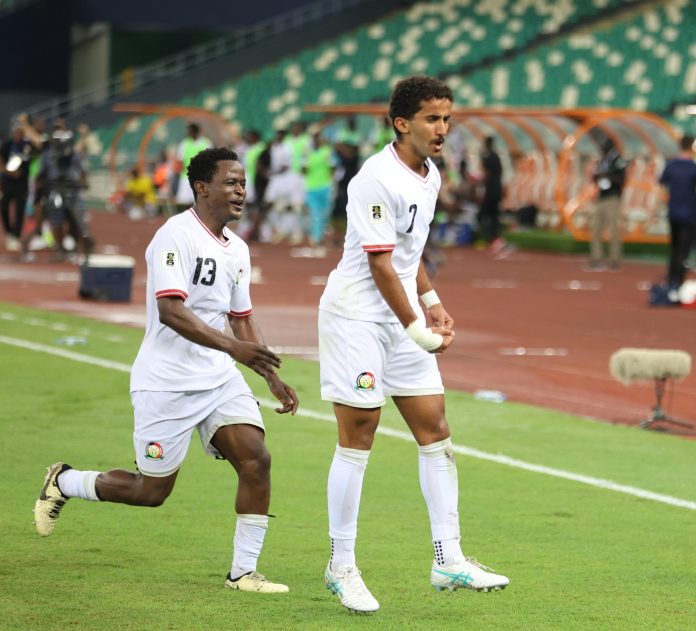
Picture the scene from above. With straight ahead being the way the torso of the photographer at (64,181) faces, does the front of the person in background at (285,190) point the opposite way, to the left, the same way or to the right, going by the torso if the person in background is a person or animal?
the same way

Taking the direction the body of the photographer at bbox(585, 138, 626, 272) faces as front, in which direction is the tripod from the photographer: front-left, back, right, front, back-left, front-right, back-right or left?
front-left

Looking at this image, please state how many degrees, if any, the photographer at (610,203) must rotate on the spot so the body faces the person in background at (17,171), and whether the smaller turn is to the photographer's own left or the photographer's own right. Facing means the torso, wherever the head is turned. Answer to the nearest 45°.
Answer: approximately 45° to the photographer's own right

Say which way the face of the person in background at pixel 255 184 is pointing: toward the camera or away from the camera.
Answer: toward the camera

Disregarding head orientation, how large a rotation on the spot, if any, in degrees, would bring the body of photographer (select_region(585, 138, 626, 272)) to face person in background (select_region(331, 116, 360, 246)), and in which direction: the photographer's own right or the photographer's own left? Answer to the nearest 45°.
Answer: approximately 90° to the photographer's own right

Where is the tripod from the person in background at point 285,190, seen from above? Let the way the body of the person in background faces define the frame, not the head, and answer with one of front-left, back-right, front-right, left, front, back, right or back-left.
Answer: front

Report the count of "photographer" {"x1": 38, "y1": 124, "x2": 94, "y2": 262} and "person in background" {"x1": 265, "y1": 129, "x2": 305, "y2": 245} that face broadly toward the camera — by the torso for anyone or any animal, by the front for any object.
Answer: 2

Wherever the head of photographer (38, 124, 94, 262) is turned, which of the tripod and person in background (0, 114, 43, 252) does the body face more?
the tripod

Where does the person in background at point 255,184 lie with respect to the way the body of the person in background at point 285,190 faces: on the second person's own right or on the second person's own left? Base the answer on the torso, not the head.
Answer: on the second person's own right

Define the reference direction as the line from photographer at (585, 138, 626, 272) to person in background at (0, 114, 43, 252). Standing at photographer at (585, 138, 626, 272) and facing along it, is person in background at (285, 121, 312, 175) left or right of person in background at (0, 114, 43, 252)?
right

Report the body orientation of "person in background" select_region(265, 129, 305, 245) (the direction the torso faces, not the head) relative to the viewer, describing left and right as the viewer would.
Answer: facing the viewer

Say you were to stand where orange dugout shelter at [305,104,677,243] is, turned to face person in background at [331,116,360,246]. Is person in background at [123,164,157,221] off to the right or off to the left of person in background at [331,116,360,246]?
right

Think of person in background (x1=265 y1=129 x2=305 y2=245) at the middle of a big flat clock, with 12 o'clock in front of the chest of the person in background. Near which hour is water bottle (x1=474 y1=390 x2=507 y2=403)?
The water bottle is roughly at 12 o'clock from the person in background.
